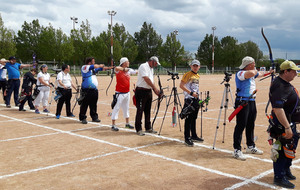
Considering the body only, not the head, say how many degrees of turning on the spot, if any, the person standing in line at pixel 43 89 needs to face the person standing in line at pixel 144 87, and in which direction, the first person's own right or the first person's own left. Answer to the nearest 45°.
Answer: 0° — they already face them

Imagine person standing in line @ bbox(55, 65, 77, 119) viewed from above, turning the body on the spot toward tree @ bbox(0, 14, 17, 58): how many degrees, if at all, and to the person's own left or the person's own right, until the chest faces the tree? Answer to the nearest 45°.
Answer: approximately 135° to the person's own left

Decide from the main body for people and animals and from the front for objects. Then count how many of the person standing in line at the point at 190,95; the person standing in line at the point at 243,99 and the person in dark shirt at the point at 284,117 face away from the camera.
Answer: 0

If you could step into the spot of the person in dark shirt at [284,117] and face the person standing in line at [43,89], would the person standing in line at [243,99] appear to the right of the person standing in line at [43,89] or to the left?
right

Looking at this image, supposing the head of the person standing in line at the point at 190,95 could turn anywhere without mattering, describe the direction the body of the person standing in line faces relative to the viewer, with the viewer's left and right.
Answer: facing the viewer and to the right of the viewer

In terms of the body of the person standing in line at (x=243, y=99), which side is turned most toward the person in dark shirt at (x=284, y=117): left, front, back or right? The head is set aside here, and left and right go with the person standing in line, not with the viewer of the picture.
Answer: front

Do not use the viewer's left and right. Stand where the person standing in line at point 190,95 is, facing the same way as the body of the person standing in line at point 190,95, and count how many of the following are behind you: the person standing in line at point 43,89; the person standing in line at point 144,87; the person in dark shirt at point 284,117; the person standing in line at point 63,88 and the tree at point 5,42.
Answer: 4

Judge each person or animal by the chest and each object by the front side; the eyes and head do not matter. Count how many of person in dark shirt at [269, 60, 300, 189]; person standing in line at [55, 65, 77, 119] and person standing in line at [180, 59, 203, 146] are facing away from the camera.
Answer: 0

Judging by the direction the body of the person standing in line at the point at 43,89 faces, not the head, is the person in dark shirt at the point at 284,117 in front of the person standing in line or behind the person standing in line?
in front
